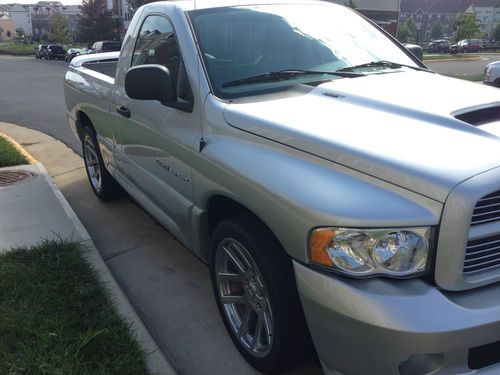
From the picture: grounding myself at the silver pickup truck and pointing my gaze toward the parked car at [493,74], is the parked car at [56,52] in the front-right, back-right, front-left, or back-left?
front-left

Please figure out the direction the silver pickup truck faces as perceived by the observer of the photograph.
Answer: facing the viewer and to the right of the viewer

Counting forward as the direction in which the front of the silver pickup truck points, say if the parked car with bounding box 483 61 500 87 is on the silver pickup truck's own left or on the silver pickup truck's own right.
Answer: on the silver pickup truck's own left

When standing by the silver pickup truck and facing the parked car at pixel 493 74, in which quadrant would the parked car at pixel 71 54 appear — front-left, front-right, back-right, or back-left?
front-left

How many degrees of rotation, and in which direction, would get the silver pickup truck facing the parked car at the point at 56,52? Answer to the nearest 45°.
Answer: approximately 180°

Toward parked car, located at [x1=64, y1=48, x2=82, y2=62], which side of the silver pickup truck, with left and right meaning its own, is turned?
back
